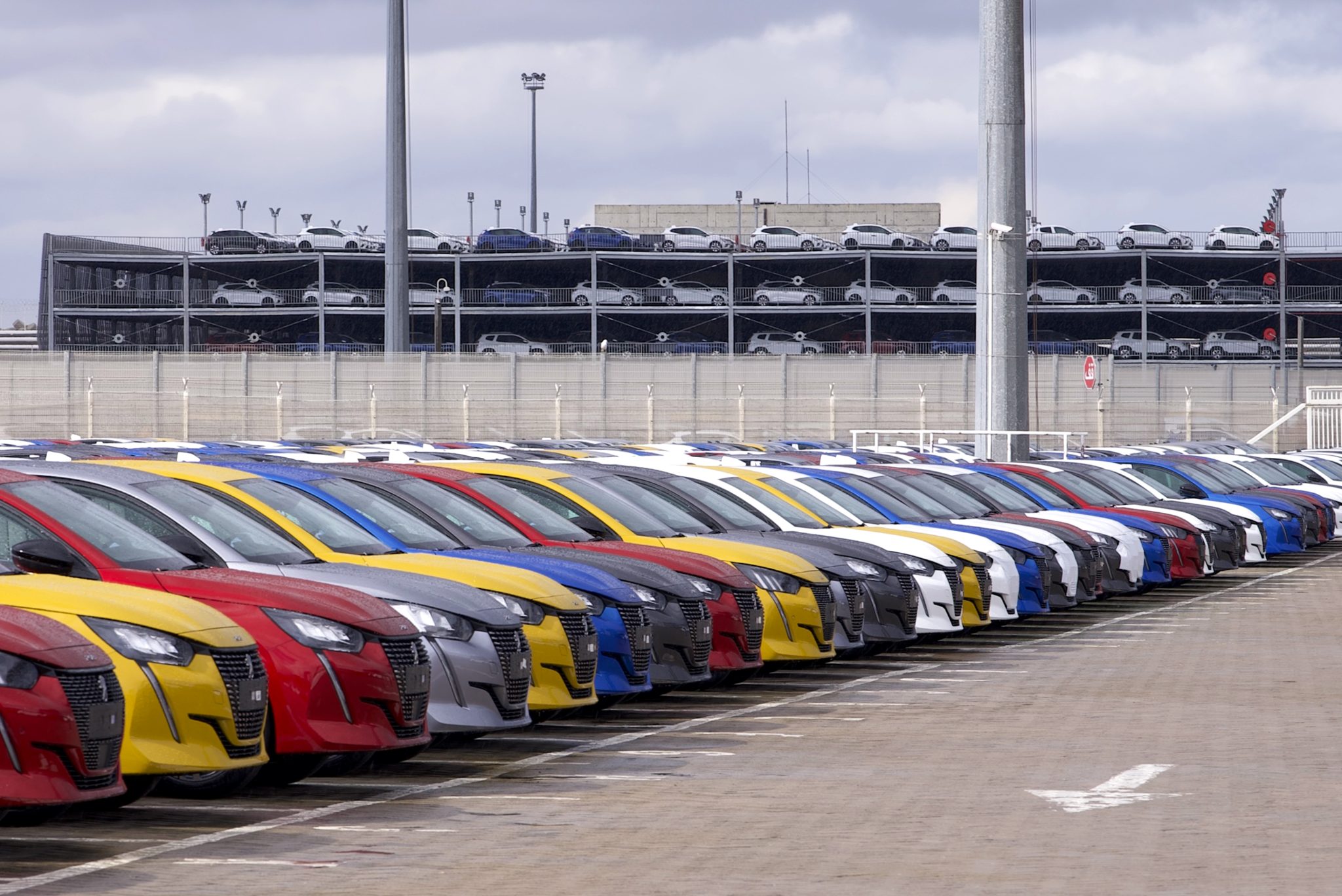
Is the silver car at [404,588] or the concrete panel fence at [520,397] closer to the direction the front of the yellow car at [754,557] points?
the silver car

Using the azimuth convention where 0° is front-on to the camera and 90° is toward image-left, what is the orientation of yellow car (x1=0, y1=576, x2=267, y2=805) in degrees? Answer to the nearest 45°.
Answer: approximately 315°

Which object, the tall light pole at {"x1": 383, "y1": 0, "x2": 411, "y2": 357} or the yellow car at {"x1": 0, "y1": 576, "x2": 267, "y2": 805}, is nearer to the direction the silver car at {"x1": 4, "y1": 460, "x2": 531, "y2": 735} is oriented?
the yellow car

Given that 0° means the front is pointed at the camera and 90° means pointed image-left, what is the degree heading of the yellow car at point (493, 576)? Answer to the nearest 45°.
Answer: approximately 315°

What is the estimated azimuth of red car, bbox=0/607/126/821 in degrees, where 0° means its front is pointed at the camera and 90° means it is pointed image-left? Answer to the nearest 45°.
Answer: approximately 315°

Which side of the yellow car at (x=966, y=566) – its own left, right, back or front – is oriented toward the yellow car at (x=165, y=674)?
right

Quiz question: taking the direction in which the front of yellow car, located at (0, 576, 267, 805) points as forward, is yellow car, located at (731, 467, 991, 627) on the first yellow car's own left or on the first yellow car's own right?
on the first yellow car's own left

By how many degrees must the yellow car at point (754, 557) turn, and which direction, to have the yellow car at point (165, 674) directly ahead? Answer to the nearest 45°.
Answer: approximately 90° to its right

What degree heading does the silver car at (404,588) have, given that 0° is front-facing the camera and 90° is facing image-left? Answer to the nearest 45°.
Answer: approximately 315°

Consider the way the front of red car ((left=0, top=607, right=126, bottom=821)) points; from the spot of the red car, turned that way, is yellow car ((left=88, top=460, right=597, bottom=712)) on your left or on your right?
on your left

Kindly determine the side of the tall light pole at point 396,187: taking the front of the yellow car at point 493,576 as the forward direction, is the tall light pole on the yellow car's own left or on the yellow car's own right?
on the yellow car's own left

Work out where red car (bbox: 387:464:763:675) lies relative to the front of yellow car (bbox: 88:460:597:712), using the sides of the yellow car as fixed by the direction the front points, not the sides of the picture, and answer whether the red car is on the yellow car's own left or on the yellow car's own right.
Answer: on the yellow car's own left

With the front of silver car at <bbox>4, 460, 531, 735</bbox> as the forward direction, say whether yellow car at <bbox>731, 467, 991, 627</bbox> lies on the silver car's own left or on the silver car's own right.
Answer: on the silver car's own left

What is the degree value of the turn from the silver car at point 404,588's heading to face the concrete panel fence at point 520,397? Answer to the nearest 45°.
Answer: approximately 135° to its left
